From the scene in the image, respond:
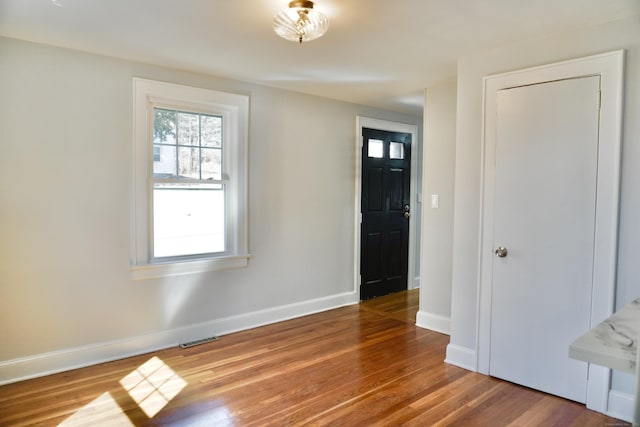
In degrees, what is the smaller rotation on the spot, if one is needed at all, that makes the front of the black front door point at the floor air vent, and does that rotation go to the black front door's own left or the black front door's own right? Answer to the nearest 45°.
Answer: approximately 90° to the black front door's own right

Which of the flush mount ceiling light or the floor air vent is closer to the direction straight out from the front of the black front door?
the flush mount ceiling light

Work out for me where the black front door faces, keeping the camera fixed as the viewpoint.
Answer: facing the viewer and to the right of the viewer

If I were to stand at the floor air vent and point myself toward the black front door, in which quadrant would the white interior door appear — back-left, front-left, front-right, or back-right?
front-right

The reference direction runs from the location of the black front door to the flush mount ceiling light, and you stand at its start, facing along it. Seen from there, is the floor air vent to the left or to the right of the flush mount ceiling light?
right

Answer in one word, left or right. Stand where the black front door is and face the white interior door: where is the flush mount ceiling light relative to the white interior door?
right

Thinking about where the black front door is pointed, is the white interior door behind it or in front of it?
in front
